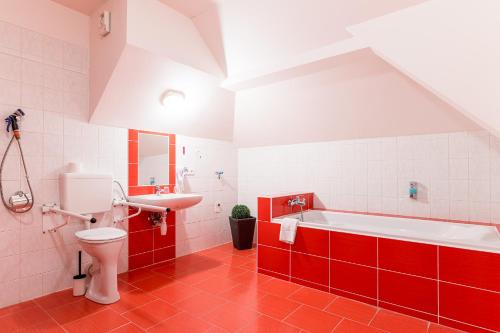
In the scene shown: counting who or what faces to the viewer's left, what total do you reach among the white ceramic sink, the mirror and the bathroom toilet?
0

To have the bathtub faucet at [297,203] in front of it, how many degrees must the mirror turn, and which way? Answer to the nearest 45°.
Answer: approximately 45° to its left

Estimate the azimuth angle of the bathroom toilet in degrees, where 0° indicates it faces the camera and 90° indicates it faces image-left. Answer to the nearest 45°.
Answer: approximately 315°

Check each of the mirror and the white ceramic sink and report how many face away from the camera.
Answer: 0

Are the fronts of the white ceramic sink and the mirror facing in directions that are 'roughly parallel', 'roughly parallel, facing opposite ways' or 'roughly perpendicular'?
roughly parallel

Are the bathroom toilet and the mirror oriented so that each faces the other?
no

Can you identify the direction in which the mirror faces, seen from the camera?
facing the viewer and to the right of the viewer

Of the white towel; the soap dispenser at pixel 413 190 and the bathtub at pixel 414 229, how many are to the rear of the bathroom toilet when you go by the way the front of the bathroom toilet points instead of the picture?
0

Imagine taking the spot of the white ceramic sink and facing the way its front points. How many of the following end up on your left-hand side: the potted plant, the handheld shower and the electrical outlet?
2

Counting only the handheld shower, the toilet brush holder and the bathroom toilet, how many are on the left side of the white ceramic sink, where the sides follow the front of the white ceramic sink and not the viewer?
0

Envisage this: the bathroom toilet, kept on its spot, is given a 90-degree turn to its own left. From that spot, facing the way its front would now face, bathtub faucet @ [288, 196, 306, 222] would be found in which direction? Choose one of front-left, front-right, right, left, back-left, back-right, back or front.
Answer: front-right

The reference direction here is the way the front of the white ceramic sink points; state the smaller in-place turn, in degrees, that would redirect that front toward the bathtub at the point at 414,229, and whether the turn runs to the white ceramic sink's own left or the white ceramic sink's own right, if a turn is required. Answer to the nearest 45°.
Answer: approximately 45° to the white ceramic sink's own left

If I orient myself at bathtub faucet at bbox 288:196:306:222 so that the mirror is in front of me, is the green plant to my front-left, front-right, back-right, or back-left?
front-right

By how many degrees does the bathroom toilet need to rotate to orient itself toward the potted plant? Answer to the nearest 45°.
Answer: approximately 90° to its left
